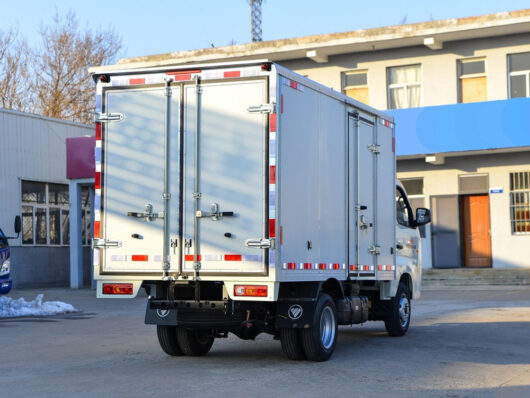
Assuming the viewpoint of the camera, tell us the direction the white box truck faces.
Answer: facing away from the viewer and to the right of the viewer

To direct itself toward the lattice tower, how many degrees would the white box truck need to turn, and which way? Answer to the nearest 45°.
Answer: approximately 45° to its left
